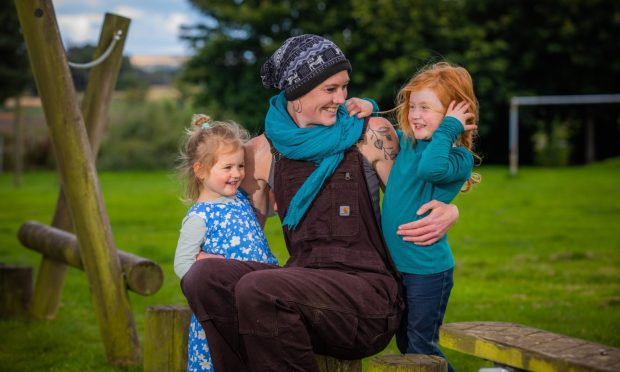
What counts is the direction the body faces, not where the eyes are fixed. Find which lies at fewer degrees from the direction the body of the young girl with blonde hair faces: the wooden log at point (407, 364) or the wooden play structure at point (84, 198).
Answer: the wooden log

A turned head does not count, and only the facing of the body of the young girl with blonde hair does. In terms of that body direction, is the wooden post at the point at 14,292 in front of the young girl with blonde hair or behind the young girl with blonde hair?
behind

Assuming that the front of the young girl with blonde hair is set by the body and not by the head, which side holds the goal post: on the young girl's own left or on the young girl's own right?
on the young girl's own left

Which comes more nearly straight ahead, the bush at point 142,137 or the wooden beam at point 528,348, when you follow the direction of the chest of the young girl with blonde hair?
the wooden beam

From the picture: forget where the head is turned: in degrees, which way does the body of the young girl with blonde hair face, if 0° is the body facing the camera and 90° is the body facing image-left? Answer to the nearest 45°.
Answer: approximately 315°

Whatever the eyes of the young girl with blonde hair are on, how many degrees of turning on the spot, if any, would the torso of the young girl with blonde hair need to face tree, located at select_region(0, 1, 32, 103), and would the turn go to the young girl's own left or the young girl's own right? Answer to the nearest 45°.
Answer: approximately 135° to the young girl's own left
